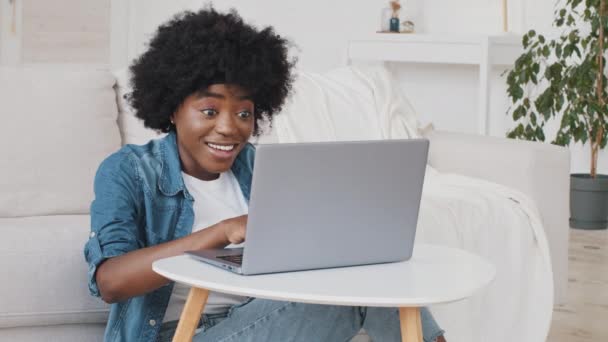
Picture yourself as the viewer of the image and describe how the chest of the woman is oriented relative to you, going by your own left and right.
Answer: facing the viewer and to the right of the viewer

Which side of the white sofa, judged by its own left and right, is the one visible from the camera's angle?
front

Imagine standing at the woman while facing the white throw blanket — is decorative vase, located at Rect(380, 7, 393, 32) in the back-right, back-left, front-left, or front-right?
front-left

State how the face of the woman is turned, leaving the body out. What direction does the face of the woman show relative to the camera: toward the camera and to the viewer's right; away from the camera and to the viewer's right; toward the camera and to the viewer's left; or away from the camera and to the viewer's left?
toward the camera and to the viewer's right

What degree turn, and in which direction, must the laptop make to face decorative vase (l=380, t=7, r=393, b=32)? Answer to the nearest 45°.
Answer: approximately 45° to its right

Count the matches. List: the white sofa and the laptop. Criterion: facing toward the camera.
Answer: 1

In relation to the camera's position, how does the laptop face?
facing away from the viewer and to the left of the viewer

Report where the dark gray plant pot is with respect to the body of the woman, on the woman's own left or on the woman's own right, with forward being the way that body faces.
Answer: on the woman's own left

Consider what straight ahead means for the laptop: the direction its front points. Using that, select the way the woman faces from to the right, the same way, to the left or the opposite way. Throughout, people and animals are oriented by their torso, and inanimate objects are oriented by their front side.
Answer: the opposite way
